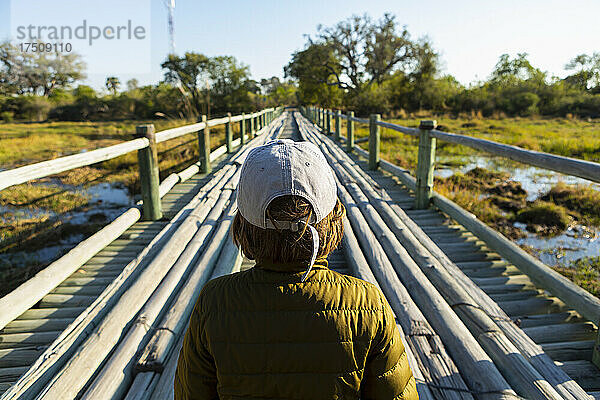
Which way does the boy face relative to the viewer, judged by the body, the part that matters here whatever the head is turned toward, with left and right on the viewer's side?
facing away from the viewer

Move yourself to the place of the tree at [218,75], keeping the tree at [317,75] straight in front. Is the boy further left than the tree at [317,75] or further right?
right

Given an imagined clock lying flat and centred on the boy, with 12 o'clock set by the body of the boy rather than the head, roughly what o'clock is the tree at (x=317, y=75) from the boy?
The tree is roughly at 12 o'clock from the boy.

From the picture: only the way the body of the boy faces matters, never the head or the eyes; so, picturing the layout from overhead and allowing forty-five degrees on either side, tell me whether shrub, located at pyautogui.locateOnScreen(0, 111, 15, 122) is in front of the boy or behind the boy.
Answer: in front

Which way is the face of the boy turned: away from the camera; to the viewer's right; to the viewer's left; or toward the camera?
away from the camera

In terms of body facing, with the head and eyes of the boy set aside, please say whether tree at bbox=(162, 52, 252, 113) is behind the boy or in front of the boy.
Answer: in front
